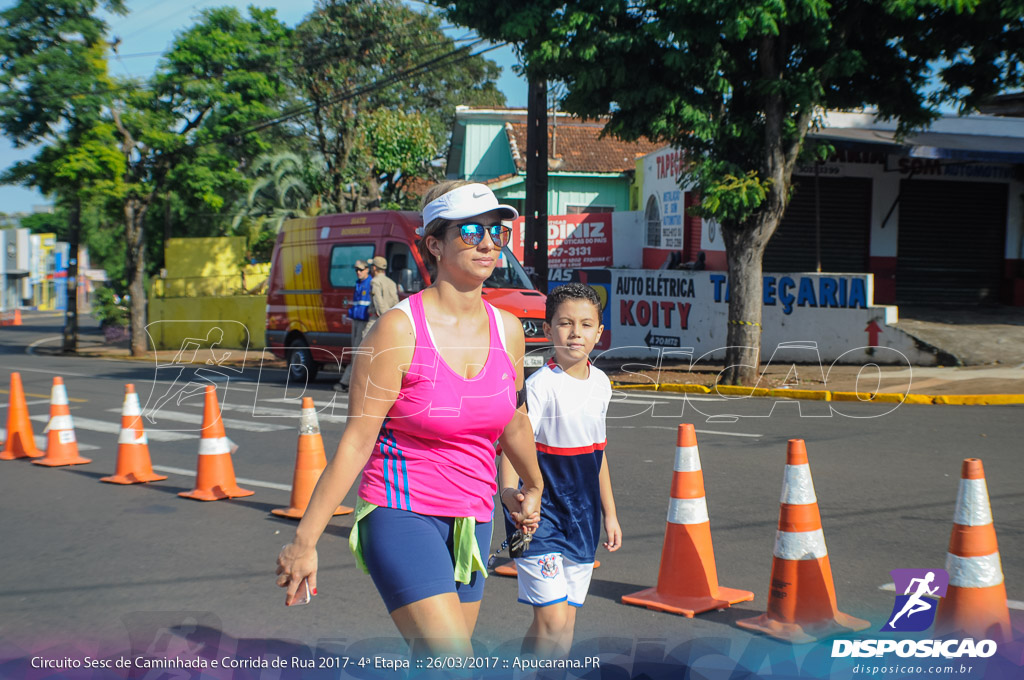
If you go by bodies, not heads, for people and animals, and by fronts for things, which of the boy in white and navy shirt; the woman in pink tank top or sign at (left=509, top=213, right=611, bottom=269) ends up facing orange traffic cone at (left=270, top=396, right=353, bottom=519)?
the sign

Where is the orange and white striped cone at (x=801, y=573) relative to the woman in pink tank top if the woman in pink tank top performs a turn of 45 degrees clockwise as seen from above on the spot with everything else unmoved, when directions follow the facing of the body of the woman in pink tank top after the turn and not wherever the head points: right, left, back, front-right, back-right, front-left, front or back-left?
back-left

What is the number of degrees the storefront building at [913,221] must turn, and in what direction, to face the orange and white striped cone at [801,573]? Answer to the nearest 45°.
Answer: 0° — it already faces it

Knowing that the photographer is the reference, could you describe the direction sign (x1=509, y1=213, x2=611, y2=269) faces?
facing the viewer

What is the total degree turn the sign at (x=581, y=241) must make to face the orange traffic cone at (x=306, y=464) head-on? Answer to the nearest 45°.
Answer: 0° — it already faces it

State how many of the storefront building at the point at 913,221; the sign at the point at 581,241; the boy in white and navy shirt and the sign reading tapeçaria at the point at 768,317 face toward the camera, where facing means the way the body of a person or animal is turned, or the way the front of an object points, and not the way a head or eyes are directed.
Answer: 4

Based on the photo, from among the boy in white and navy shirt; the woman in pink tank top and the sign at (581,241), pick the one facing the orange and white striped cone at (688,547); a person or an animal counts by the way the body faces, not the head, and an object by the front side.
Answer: the sign

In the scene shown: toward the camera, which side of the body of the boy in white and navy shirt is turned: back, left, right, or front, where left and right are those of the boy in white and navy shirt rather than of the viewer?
front

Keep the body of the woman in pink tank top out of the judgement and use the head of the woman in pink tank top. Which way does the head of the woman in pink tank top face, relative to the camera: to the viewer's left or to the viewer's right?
to the viewer's right

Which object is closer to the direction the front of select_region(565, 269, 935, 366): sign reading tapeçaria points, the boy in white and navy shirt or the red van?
the boy in white and navy shirt

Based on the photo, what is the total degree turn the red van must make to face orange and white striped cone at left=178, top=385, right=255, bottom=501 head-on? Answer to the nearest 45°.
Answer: approximately 45° to its right

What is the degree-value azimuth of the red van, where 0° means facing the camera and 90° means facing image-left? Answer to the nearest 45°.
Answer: approximately 315°

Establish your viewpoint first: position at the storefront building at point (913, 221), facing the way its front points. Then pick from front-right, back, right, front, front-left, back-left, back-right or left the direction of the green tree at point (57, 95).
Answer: right

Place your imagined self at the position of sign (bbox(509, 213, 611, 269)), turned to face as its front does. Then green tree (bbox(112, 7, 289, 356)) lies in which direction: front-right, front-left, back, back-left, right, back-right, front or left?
right

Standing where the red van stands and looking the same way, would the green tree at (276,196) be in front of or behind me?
behind

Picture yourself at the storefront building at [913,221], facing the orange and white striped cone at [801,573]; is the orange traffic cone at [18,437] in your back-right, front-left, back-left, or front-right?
front-right
